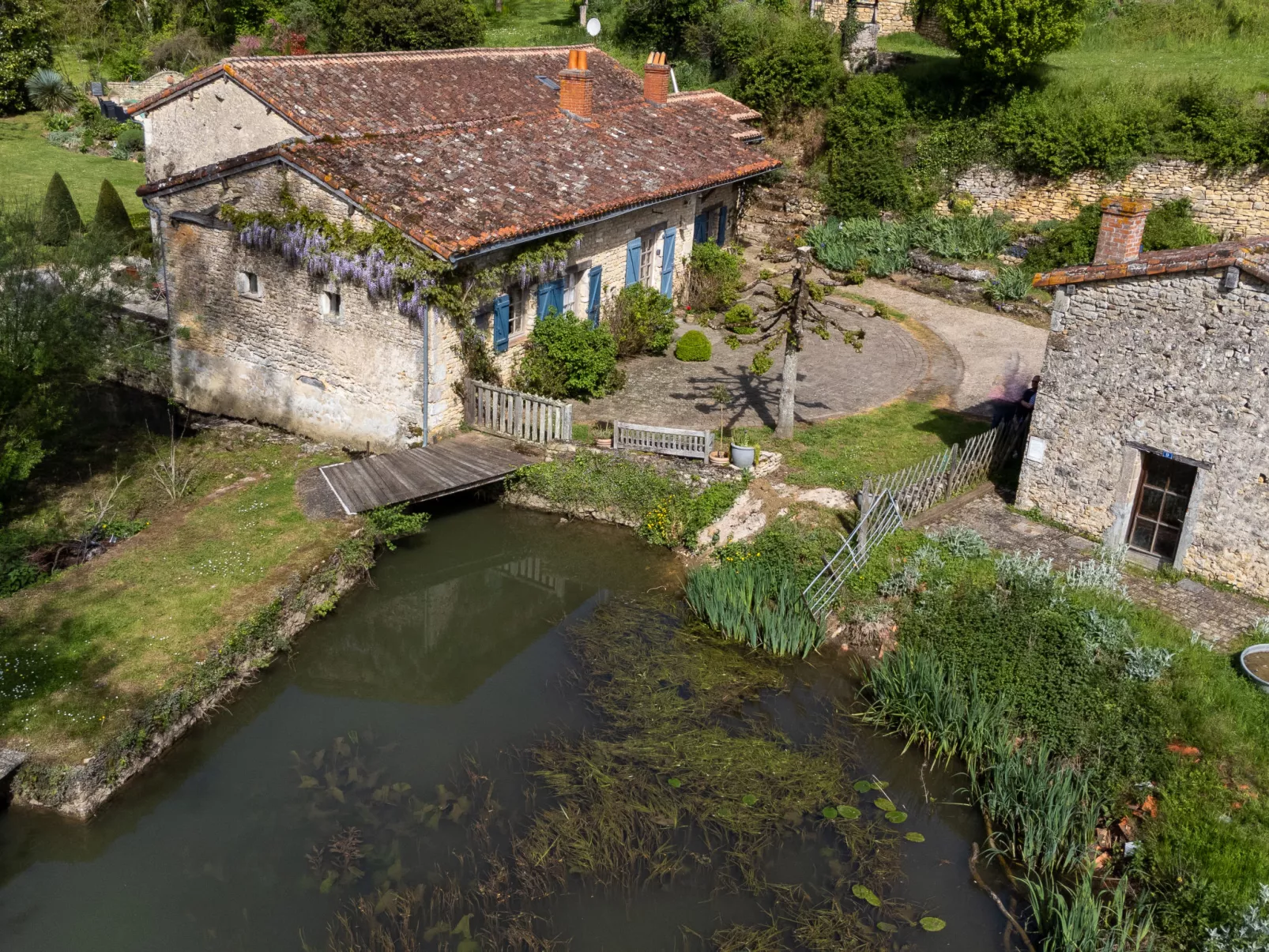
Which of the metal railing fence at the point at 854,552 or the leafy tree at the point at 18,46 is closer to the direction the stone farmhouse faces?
the metal railing fence

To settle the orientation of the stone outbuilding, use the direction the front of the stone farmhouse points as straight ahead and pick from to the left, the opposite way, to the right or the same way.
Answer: to the right

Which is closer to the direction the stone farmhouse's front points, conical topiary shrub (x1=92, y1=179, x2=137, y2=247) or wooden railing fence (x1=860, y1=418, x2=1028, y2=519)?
the wooden railing fence

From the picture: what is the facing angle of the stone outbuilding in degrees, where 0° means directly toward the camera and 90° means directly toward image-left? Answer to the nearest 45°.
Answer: approximately 0°

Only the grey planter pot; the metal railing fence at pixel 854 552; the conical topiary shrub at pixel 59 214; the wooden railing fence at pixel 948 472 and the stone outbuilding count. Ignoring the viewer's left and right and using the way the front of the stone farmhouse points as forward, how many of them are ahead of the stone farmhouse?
4

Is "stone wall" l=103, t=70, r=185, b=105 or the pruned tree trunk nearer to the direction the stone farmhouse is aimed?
the pruned tree trunk

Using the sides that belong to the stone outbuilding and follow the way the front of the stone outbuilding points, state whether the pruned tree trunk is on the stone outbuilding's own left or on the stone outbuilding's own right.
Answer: on the stone outbuilding's own right

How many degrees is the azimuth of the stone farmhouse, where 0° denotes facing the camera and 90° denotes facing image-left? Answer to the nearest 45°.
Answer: approximately 315°

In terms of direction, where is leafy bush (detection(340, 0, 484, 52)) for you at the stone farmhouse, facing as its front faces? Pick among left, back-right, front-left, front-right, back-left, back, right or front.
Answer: back-left

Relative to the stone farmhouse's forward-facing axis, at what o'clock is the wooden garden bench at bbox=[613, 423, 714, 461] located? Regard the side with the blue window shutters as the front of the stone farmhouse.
The wooden garden bench is roughly at 12 o'clock from the stone farmhouse.
